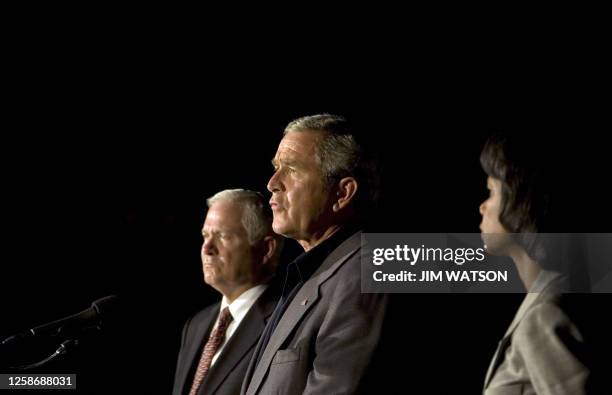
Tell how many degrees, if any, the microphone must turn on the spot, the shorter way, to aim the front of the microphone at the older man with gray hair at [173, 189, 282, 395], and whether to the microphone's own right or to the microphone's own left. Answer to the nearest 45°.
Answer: approximately 45° to the microphone's own left

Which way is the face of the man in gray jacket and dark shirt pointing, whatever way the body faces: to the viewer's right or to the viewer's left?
to the viewer's left

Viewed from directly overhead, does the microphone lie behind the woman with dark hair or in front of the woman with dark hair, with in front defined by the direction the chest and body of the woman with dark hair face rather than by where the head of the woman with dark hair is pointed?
in front

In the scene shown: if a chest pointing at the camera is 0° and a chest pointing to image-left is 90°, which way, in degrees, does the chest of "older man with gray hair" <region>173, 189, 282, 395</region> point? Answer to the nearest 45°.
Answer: approximately 45°

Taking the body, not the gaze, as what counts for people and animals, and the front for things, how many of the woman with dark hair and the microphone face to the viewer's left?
1

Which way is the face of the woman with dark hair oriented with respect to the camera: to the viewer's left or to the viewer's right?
to the viewer's left

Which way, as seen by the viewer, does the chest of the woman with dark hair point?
to the viewer's left

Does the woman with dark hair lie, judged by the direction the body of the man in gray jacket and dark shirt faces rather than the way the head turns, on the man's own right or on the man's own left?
on the man's own left

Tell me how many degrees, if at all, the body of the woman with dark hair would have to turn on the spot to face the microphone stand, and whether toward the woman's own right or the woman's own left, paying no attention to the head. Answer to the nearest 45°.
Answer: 0° — they already face it

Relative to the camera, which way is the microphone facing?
to the viewer's right

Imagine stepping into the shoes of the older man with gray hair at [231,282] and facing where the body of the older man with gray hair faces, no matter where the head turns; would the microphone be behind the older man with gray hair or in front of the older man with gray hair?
in front

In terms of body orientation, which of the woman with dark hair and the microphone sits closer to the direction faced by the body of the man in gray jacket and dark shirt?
the microphone
